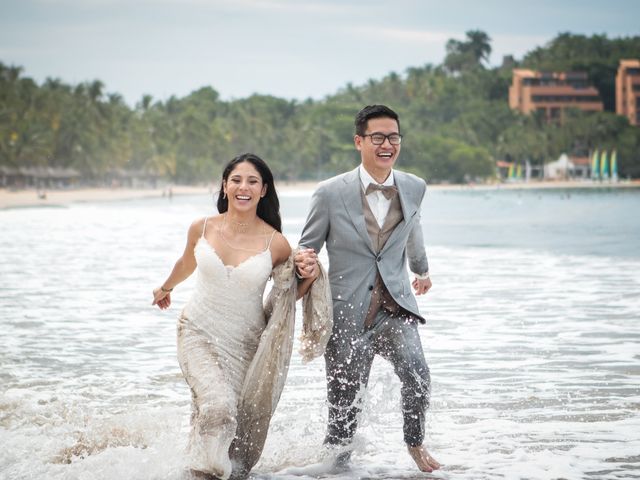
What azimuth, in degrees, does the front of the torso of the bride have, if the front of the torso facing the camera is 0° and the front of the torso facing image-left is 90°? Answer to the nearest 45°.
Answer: approximately 0°

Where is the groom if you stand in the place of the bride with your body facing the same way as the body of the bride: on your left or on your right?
on your left
